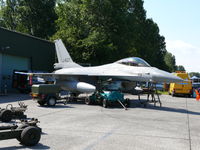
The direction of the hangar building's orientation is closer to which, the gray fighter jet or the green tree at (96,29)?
the gray fighter jet

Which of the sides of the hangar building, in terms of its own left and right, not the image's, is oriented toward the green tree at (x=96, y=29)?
left

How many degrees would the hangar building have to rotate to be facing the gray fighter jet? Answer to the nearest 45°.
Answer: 0° — it already faces it

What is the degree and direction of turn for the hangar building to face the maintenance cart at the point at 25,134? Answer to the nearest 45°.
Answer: approximately 45° to its right

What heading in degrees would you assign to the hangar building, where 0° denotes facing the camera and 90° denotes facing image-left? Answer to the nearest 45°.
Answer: approximately 315°

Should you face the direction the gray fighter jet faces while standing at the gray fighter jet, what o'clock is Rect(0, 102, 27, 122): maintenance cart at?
The maintenance cart is roughly at 4 o'clock from the gray fighter jet.

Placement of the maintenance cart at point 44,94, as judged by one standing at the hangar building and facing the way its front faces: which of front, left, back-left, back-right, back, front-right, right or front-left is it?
front-right

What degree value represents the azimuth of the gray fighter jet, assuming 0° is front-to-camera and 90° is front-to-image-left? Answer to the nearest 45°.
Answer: approximately 270°
